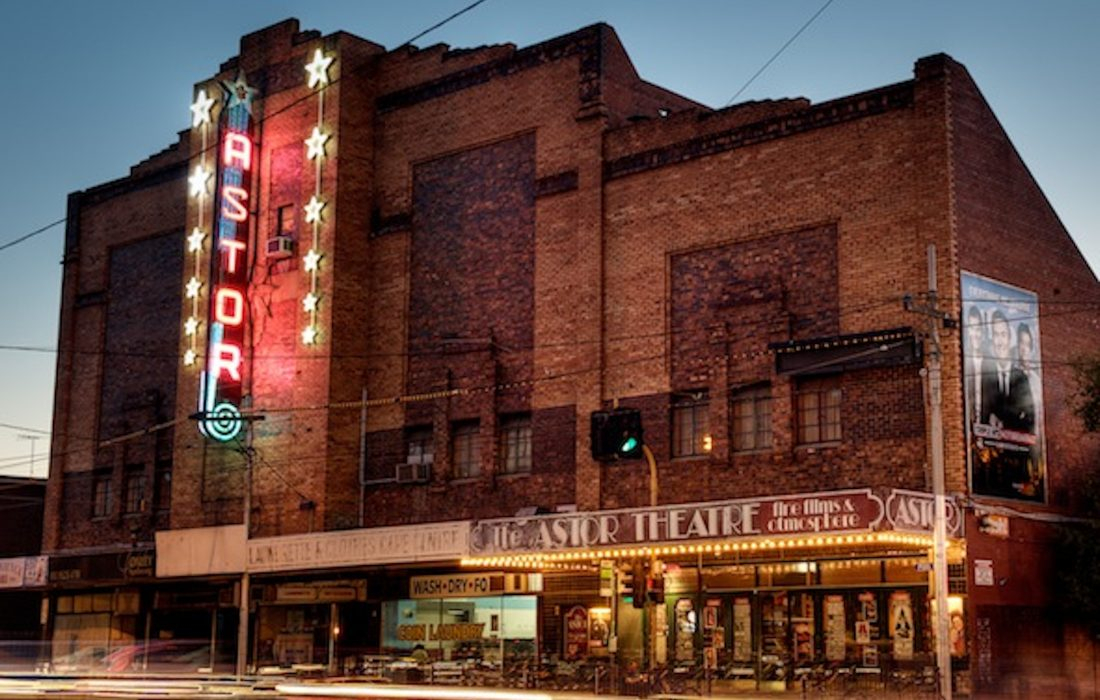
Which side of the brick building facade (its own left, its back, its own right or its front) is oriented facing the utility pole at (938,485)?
left

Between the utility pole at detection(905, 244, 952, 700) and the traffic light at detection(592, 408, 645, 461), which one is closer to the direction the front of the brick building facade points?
the traffic light

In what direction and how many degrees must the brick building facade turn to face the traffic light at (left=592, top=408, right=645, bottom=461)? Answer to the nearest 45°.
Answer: approximately 45° to its left
